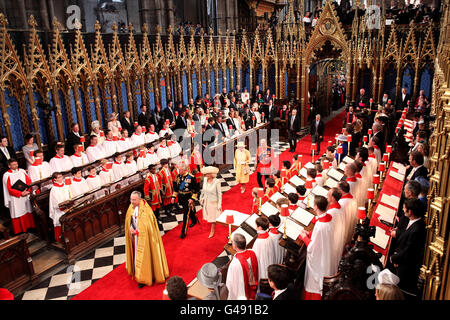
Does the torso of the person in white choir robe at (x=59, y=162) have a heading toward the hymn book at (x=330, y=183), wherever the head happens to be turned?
yes

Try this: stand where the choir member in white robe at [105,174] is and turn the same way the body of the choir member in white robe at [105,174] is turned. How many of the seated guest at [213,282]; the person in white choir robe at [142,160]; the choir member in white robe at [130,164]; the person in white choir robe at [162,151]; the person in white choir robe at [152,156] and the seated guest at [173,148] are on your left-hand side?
5

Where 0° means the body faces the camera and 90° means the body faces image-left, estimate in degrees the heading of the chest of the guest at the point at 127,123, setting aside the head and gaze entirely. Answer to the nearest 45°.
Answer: approximately 315°

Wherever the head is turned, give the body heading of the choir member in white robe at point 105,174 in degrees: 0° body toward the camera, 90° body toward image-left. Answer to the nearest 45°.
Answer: approximately 315°

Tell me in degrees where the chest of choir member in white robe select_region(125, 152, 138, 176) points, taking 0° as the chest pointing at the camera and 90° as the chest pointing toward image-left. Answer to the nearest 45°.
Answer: approximately 315°

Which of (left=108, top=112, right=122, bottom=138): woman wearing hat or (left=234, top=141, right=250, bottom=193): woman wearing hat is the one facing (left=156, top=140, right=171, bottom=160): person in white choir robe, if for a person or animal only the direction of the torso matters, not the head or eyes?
(left=108, top=112, right=122, bottom=138): woman wearing hat

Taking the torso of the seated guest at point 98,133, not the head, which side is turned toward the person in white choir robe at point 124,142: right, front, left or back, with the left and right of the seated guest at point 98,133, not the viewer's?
front

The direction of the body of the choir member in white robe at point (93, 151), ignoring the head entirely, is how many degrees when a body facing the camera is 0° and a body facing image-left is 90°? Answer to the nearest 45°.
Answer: approximately 315°

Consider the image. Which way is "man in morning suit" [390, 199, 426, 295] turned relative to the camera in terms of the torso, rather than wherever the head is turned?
to the viewer's left

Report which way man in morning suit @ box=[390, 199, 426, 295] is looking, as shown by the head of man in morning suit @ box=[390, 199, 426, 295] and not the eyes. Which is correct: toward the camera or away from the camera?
away from the camera

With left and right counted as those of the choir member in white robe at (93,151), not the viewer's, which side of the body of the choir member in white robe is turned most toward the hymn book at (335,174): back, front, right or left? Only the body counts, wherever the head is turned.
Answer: front
